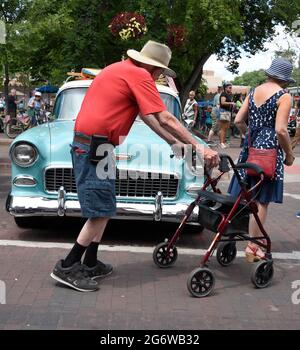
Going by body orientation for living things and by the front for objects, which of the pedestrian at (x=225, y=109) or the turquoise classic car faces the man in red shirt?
the turquoise classic car

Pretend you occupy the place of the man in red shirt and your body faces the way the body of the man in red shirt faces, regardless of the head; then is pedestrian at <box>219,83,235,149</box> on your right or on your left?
on your left

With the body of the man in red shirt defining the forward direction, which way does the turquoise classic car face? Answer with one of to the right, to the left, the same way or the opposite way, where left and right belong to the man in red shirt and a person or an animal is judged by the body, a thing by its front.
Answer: to the right

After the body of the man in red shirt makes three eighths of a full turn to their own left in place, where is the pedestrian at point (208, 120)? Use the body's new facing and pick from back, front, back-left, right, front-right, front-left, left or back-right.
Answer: front-right

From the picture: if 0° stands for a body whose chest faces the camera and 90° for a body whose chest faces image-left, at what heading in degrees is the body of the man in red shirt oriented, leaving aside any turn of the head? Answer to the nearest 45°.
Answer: approximately 270°

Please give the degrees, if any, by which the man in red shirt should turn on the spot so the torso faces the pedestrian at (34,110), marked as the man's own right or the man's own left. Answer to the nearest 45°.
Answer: approximately 90° to the man's own left

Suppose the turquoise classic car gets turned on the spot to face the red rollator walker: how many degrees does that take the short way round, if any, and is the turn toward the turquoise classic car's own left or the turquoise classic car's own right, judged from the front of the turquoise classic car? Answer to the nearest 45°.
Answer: approximately 45° to the turquoise classic car's own left

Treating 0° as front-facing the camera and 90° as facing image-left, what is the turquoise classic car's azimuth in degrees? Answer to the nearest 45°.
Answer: approximately 0°

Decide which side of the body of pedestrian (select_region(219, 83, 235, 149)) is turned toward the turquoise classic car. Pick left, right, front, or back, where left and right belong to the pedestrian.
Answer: right

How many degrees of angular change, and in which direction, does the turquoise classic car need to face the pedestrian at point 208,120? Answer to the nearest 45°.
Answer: approximately 180°
